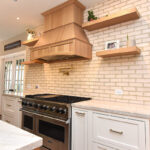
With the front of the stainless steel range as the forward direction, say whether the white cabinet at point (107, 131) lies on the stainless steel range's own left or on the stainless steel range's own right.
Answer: on the stainless steel range's own left

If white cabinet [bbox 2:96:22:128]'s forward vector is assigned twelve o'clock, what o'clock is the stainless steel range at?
The stainless steel range is roughly at 10 o'clock from the white cabinet.

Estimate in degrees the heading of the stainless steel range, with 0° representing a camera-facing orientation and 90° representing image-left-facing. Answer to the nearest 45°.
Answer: approximately 45°

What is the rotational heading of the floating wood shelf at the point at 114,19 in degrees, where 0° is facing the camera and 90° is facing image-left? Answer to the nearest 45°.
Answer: approximately 45°

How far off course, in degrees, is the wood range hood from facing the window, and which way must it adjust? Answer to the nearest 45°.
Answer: approximately 90° to its right
